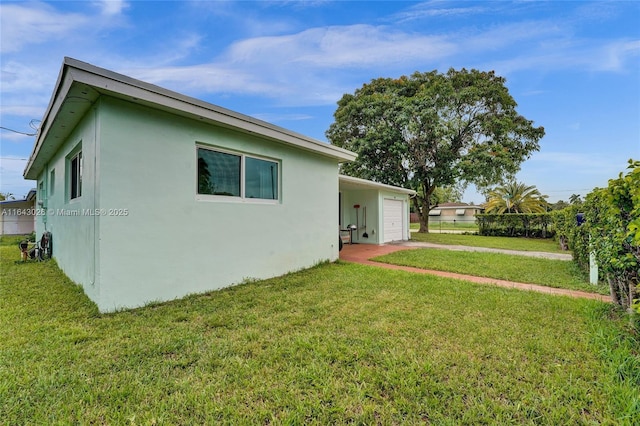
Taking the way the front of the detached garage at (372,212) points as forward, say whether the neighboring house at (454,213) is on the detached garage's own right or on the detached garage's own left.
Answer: on the detached garage's own left

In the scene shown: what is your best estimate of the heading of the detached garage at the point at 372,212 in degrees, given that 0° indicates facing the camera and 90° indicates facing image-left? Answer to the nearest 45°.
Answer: approximately 315°

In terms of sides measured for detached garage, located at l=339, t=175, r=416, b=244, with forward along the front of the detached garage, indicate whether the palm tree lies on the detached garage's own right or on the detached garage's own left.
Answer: on the detached garage's own left

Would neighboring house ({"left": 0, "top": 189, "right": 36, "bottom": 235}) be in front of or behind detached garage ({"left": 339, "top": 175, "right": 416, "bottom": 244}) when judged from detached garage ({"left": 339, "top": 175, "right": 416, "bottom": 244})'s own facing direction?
behind

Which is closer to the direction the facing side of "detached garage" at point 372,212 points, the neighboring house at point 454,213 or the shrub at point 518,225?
the shrub

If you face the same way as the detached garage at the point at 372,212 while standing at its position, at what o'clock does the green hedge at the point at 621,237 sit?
The green hedge is roughly at 1 o'clock from the detached garage.
